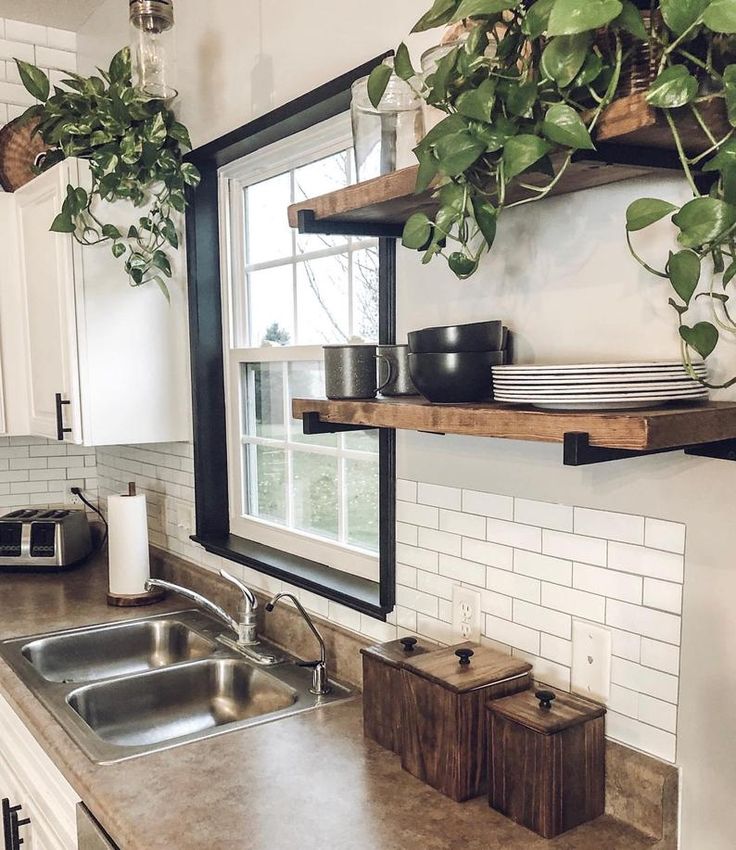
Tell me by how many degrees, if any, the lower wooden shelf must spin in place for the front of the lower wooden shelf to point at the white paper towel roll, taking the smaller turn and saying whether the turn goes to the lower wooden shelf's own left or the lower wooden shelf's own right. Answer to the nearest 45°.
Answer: approximately 90° to the lower wooden shelf's own right

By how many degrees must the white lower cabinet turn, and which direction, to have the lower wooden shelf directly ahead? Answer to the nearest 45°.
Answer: approximately 90° to its left

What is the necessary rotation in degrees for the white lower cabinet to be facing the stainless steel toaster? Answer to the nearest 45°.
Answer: approximately 135° to its right

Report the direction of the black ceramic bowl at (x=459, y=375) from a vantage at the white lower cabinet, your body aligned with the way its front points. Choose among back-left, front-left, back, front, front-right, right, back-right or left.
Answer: left

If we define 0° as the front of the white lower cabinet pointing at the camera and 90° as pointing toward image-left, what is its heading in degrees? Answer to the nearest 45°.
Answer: approximately 45°

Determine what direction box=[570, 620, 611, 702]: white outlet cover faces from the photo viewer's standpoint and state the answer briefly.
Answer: facing the viewer and to the left of the viewer

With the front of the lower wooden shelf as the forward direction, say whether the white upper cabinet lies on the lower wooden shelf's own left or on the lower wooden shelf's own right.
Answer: on the lower wooden shelf's own right

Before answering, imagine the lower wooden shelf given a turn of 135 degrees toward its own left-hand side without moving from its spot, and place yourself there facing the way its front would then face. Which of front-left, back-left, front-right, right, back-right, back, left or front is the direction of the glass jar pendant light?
back-left

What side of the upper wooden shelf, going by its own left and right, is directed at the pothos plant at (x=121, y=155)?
right
